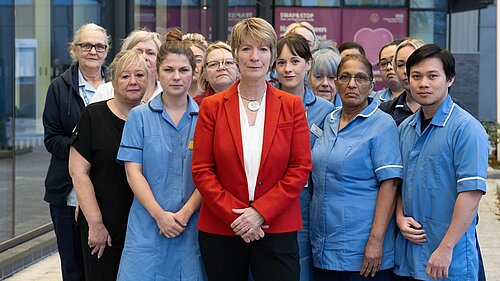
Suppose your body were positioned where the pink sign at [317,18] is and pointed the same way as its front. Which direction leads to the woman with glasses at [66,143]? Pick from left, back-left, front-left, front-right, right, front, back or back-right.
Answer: front

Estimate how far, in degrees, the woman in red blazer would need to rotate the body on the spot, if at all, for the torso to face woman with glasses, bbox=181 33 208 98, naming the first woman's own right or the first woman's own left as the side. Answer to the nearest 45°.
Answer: approximately 180°

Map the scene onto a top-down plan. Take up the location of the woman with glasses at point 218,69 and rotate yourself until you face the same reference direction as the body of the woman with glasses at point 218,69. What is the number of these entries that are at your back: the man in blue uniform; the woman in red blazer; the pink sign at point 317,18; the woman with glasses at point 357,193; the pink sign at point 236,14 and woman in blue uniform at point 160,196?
2

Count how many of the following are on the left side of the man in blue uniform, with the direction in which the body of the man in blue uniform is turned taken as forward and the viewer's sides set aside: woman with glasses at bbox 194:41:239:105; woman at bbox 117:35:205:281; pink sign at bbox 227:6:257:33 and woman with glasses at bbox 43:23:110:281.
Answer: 0

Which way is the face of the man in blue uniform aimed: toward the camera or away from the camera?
toward the camera

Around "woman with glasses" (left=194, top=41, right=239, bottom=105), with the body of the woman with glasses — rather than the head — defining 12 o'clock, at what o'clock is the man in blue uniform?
The man in blue uniform is roughly at 11 o'clock from the woman with glasses.

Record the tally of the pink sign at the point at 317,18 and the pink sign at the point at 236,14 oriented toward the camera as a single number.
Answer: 2

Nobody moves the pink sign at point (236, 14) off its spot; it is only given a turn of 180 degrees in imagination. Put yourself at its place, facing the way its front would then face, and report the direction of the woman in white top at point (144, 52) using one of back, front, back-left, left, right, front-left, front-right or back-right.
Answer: back

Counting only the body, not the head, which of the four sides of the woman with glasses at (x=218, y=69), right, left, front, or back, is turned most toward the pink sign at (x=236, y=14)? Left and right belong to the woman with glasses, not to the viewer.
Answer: back

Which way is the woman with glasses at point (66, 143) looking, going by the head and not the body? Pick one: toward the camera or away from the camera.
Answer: toward the camera

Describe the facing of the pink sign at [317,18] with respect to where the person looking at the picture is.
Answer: facing the viewer

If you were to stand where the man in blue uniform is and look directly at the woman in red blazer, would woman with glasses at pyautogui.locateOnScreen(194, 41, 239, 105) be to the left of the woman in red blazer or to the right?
right

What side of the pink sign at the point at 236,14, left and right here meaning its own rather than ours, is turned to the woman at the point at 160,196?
front

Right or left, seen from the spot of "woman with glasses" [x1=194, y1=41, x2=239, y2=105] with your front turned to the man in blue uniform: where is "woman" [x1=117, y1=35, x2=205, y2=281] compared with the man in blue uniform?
right
